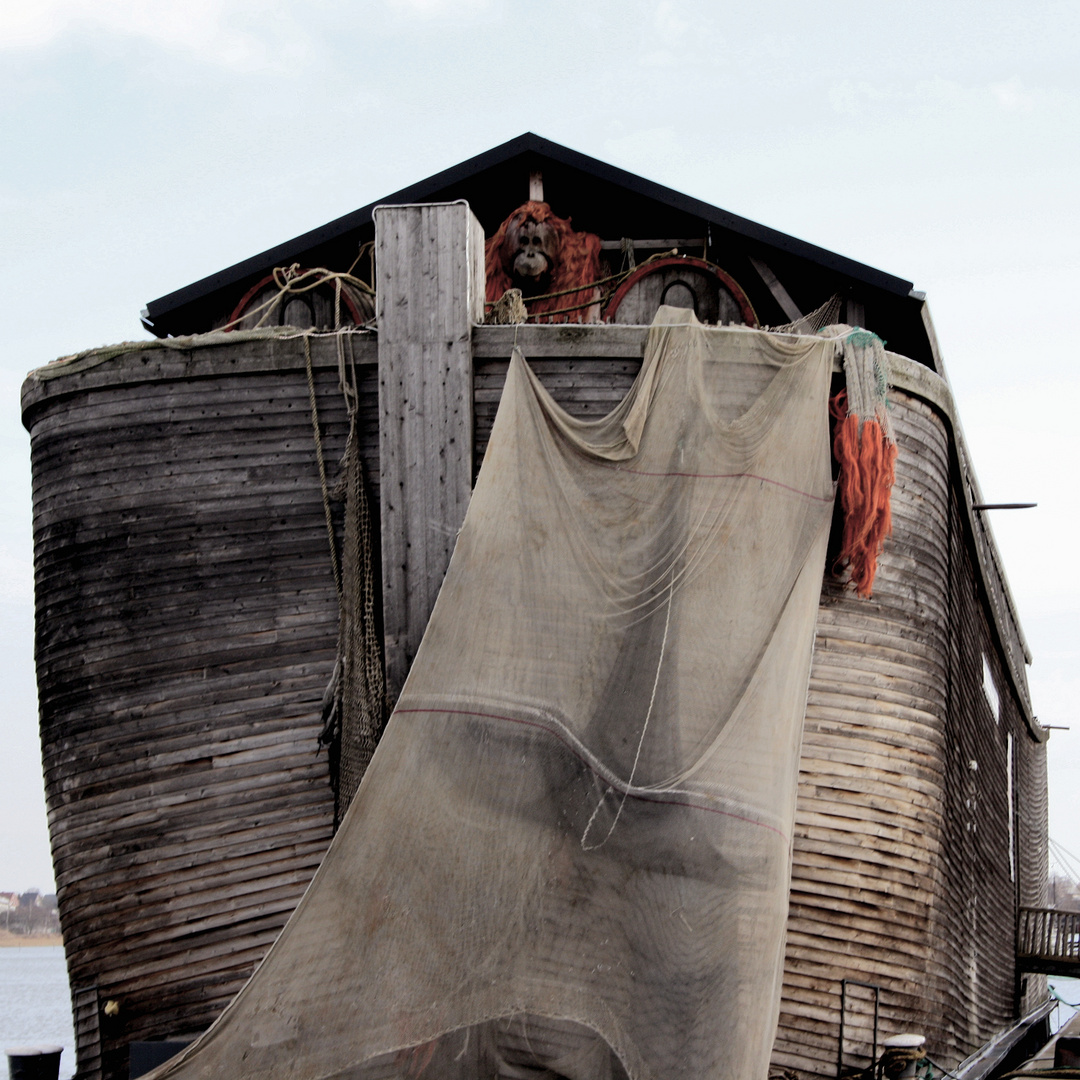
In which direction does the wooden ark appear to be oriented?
toward the camera

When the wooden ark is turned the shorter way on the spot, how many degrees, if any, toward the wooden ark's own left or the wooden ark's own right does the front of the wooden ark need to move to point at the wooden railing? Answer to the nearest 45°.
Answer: approximately 135° to the wooden ark's own left
